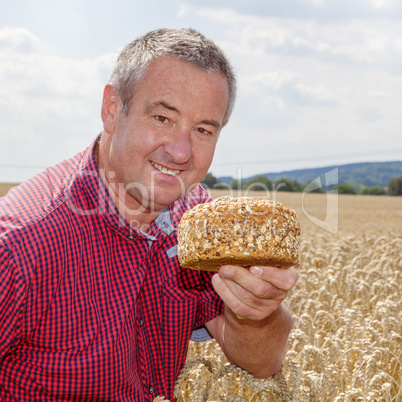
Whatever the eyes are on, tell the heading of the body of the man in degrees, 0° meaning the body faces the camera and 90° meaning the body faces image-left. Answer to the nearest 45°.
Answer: approximately 315°
